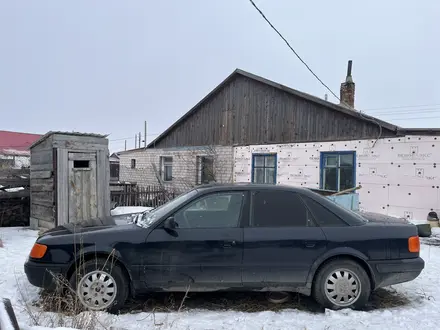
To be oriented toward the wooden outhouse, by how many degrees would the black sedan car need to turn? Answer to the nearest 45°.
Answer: approximately 45° to its right

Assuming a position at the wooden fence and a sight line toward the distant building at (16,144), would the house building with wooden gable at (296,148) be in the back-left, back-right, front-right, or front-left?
back-right

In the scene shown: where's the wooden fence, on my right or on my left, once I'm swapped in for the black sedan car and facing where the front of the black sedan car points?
on my right

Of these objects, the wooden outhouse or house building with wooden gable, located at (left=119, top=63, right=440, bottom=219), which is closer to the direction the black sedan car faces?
the wooden outhouse

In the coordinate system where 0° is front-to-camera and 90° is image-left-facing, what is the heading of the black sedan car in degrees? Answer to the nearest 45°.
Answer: approximately 90°

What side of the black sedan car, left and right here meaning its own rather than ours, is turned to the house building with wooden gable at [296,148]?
right
